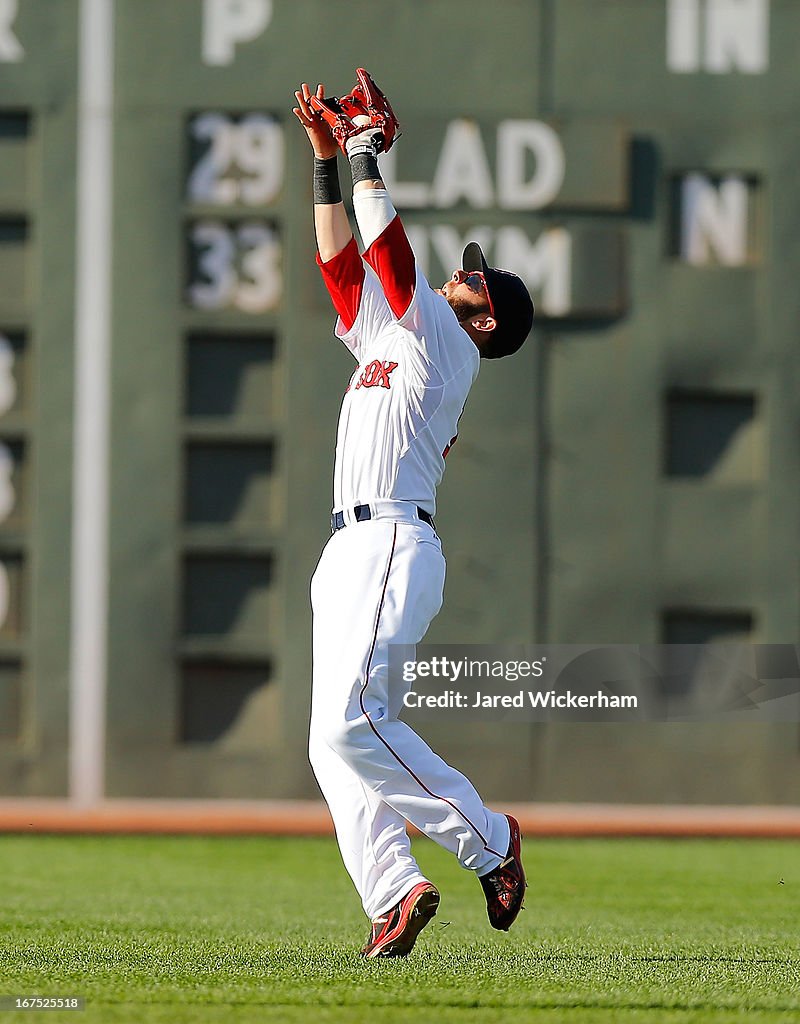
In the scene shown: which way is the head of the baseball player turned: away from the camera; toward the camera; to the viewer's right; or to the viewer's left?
to the viewer's left

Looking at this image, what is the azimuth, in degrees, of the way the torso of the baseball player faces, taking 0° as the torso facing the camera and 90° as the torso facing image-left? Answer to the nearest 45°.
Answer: approximately 90°

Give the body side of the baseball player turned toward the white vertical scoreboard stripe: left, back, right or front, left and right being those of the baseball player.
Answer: right
